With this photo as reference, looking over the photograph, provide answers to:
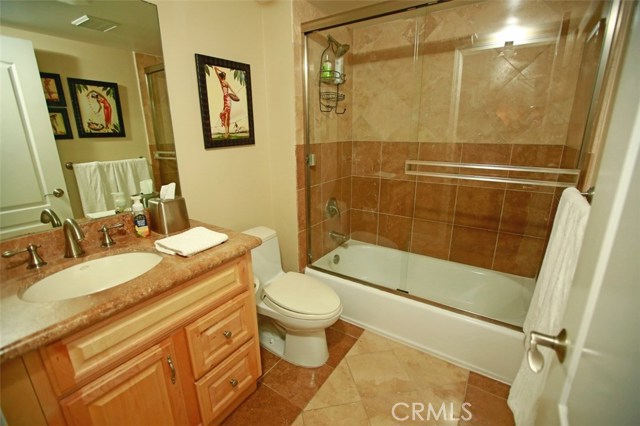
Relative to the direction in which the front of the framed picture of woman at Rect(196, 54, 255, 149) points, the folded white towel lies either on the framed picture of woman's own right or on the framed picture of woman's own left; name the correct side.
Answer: on the framed picture of woman's own right

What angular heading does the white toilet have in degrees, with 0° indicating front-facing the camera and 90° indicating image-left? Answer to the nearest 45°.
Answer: approximately 315°

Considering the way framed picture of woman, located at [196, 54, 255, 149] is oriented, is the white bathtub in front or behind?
in front

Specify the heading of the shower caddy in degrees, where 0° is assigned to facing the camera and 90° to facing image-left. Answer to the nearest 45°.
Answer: approximately 315°

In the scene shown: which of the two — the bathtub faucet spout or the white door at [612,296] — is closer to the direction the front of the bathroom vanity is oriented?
the white door

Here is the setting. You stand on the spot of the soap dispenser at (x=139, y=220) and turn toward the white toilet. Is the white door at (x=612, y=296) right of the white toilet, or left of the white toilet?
right

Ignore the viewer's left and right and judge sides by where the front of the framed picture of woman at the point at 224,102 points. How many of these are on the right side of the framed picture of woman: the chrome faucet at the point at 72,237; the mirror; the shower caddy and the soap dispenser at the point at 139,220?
3

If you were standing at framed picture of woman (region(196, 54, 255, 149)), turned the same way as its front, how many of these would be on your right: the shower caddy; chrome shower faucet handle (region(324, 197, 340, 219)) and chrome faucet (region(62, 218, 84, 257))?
1

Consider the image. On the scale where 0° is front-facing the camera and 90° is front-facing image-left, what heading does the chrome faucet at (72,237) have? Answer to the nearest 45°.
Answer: approximately 315°

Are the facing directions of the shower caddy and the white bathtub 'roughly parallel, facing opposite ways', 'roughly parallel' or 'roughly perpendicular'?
roughly perpendicular

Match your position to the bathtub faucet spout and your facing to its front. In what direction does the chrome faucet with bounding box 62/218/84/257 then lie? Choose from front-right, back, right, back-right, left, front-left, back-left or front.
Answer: right
